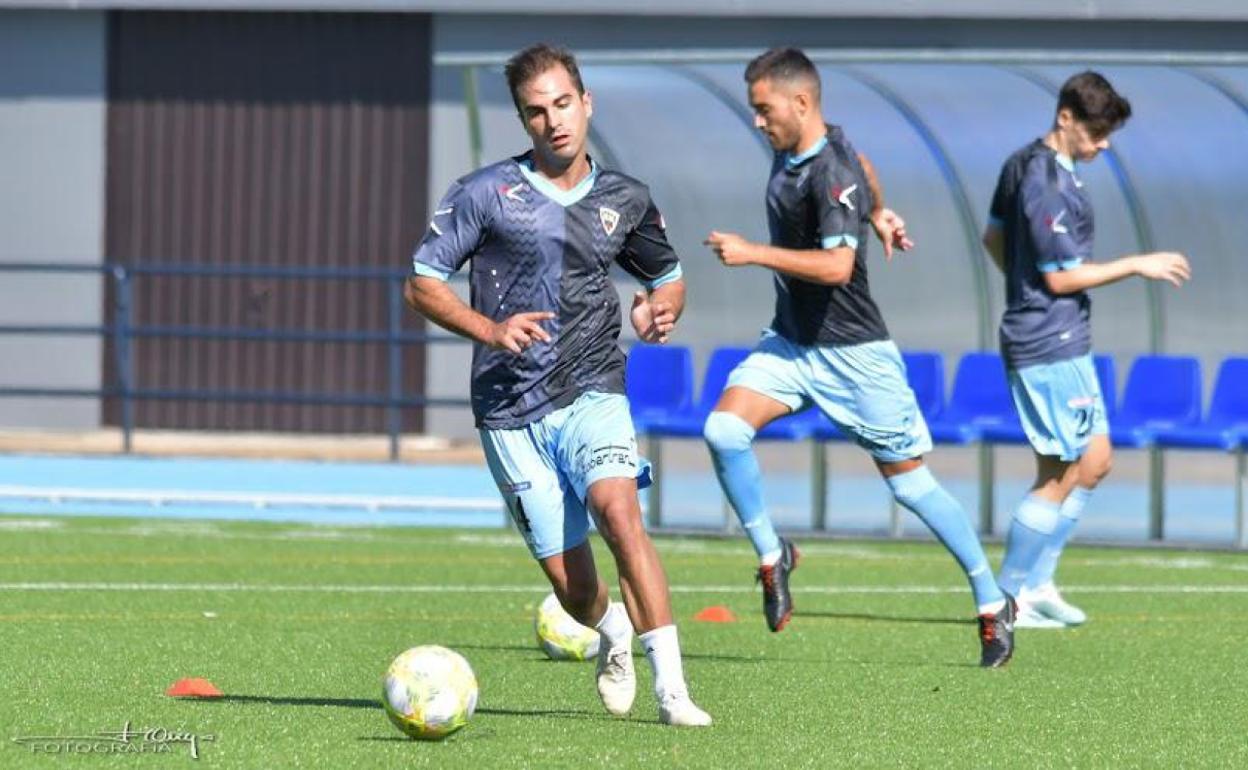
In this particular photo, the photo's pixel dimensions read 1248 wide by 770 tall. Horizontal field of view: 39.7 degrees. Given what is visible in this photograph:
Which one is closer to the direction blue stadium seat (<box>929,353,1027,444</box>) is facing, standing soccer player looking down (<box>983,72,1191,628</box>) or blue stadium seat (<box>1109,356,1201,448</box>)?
the standing soccer player looking down

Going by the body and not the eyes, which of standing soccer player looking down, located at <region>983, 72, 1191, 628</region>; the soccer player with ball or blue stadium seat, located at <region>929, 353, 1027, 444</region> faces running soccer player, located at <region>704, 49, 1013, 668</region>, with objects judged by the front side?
the blue stadium seat

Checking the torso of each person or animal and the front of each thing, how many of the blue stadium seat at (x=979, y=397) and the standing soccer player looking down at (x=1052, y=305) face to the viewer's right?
1

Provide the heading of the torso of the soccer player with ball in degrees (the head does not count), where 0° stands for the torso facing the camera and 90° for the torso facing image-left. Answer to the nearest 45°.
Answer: approximately 0°

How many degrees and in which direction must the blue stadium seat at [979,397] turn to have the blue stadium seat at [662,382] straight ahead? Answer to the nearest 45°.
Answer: approximately 90° to its right

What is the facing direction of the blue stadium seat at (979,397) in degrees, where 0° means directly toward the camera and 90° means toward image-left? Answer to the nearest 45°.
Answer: approximately 0°

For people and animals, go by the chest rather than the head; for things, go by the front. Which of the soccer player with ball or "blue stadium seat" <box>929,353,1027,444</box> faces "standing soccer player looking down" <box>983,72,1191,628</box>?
the blue stadium seat

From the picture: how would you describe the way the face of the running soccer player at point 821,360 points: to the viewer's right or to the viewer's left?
to the viewer's left

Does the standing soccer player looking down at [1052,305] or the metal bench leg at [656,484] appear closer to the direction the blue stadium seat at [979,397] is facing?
the standing soccer player looking down

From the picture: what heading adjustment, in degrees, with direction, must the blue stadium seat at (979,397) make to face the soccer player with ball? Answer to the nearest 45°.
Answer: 0° — it already faces them

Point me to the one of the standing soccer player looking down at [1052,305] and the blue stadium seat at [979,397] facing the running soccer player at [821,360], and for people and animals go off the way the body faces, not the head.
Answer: the blue stadium seat

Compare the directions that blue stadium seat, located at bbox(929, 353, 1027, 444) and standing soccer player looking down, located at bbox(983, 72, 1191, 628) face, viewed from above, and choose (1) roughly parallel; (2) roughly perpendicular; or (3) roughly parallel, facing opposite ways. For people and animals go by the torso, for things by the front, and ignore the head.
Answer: roughly perpendicular
